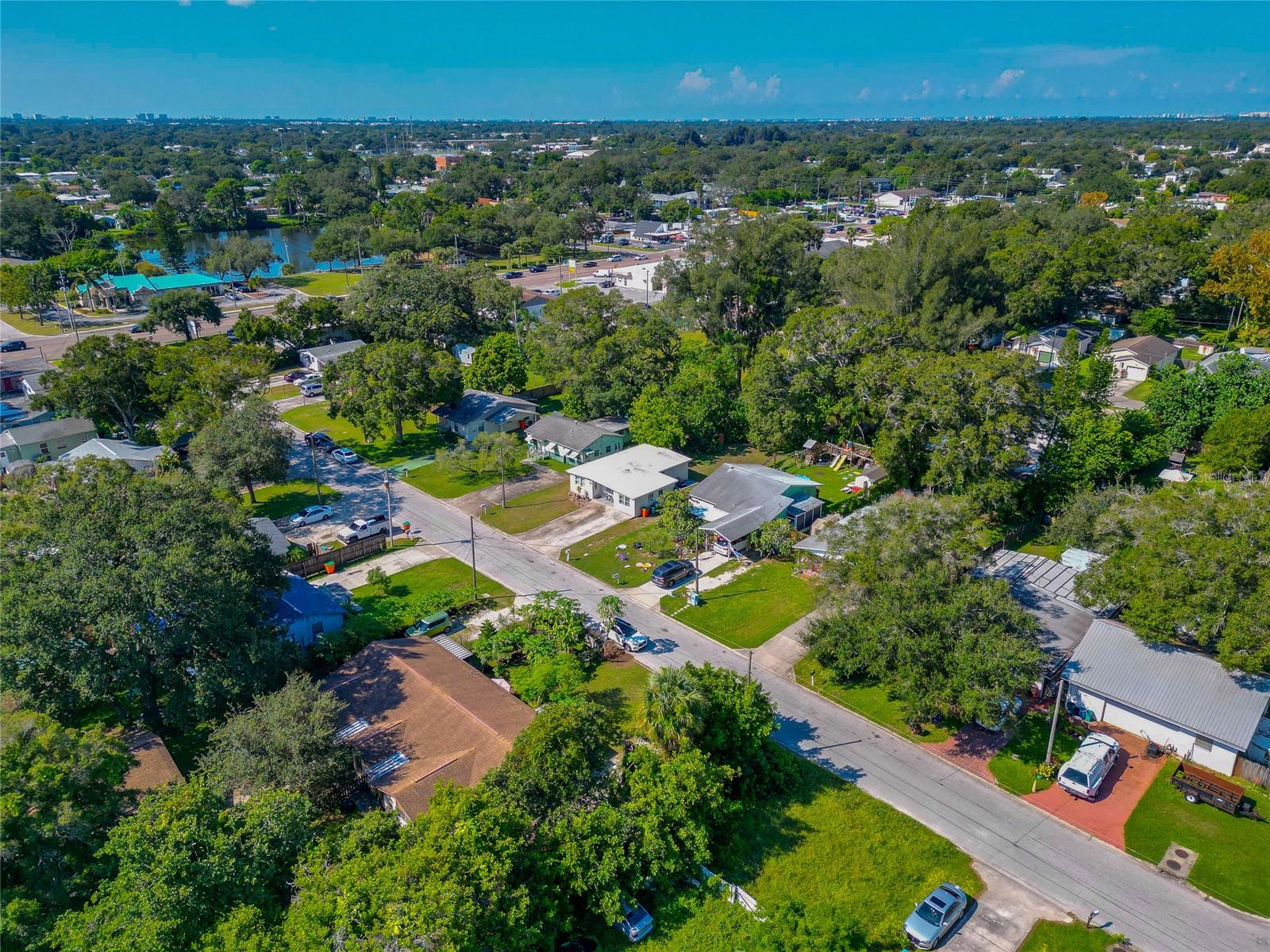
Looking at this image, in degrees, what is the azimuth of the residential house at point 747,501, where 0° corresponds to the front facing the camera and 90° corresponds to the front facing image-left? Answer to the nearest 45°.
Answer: approximately 45°

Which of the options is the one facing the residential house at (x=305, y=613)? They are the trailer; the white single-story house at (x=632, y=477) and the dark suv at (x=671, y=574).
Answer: the white single-story house

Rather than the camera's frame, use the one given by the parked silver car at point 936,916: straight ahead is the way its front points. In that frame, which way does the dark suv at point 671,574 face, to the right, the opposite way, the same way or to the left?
the opposite way

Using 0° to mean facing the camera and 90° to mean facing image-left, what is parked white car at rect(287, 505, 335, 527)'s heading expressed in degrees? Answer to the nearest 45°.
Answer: approximately 45°

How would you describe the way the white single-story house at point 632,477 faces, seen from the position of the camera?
facing the viewer and to the left of the viewer

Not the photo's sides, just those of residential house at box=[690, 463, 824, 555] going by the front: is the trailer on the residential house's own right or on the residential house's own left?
on the residential house's own left

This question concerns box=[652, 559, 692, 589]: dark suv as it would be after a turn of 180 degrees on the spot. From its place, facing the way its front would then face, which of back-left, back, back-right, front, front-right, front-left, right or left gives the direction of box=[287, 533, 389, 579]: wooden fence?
front-right

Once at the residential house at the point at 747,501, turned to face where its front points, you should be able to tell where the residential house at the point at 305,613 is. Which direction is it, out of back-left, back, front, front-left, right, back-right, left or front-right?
front

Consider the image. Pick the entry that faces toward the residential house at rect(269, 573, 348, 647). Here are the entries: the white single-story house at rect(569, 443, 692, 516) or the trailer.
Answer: the white single-story house

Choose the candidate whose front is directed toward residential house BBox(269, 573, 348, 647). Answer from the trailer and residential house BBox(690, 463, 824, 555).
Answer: residential house BBox(690, 463, 824, 555)

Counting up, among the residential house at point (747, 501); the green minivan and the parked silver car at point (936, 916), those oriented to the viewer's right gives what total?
0

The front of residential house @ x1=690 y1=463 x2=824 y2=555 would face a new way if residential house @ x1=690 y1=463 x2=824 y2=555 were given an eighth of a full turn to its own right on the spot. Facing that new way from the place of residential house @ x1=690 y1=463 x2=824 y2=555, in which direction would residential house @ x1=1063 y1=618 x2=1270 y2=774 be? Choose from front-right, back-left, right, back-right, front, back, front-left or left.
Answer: back-left

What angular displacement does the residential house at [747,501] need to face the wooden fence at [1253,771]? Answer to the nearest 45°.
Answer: approximately 90° to its left
